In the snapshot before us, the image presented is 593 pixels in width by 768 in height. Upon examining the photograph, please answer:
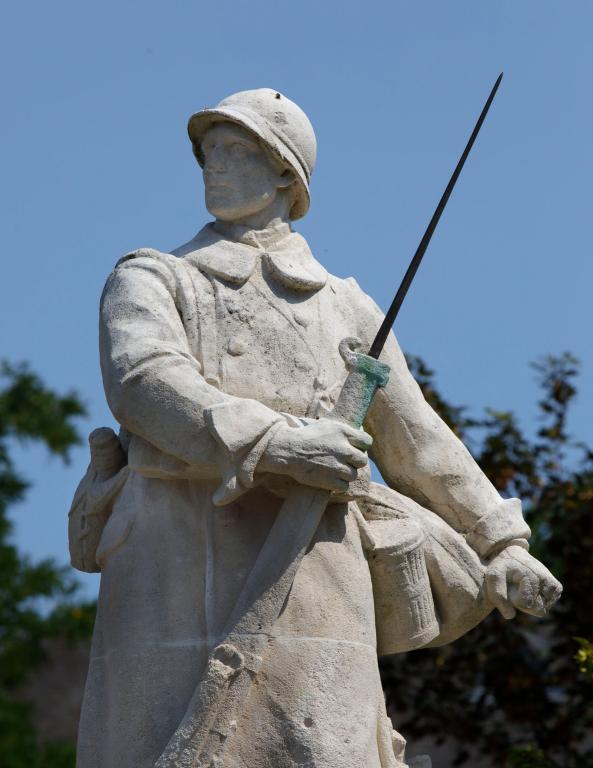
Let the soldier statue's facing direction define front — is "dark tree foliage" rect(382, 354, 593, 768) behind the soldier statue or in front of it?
behind

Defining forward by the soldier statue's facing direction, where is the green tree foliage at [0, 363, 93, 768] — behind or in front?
behind

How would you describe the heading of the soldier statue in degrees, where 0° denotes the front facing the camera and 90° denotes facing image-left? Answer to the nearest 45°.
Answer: approximately 0°
